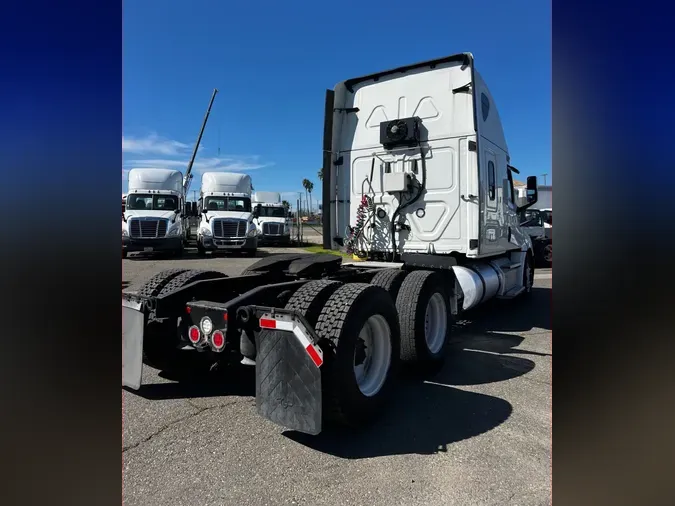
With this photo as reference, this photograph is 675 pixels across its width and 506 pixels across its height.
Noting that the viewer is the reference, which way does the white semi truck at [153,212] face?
facing the viewer

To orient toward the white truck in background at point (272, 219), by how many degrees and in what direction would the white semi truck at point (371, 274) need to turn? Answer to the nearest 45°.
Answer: approximately 45° to its left

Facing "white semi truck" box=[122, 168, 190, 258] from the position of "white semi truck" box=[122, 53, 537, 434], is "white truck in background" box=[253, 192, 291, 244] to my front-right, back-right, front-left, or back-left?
front-right

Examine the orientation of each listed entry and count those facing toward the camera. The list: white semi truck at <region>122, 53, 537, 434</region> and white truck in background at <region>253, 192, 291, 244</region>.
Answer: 1

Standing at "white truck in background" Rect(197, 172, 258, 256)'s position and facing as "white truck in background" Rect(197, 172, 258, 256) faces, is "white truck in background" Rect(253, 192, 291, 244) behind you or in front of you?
behind

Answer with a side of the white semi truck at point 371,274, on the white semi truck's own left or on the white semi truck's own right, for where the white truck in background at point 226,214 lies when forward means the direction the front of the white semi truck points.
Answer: on the white semi truck's own left

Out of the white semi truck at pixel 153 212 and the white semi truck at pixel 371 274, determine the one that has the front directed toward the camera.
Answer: the white semi truck at pixel 153 212

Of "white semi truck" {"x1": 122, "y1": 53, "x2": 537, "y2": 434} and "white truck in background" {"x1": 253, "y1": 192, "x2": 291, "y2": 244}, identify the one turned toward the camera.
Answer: the white truck in background

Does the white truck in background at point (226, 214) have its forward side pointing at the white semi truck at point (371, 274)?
yes

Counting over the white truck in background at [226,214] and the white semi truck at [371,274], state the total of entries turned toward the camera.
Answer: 1

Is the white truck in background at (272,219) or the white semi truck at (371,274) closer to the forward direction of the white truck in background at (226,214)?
the white semi truck

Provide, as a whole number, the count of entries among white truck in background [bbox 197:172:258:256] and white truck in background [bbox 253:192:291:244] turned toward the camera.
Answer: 2

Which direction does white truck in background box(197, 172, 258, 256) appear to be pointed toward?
toward the camera

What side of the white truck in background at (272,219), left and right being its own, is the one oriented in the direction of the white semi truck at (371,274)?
front

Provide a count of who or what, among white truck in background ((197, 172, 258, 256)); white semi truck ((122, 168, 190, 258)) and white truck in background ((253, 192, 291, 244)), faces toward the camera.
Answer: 3
